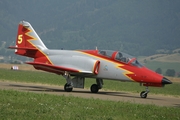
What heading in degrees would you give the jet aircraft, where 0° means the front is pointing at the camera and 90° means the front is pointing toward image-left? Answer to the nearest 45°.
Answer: approximately 315°
